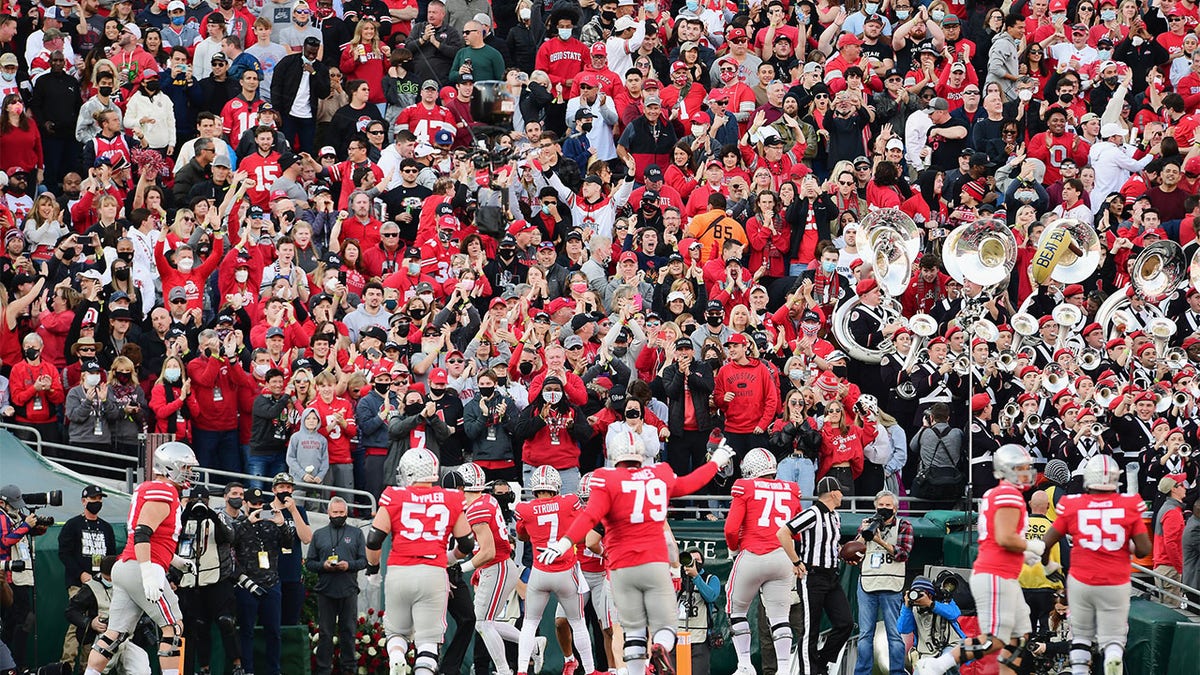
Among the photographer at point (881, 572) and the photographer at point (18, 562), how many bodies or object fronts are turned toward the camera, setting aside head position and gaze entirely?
1

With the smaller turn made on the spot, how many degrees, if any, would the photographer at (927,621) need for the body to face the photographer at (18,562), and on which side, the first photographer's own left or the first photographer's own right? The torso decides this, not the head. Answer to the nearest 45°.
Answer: approximately 45° to the first photographer's own right

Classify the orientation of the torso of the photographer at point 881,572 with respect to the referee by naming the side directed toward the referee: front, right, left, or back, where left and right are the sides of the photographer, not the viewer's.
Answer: right

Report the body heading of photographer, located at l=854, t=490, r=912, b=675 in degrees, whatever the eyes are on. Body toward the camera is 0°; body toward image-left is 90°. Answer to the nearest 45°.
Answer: approximately 0°

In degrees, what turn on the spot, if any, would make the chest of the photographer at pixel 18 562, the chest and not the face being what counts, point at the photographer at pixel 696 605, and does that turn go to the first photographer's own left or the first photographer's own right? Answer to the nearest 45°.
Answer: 0° — they already face them

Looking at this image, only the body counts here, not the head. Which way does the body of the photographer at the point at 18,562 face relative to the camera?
to the viewer's right
